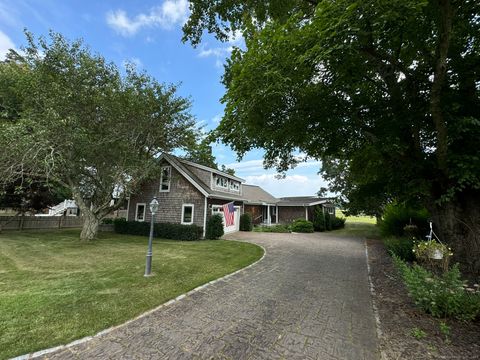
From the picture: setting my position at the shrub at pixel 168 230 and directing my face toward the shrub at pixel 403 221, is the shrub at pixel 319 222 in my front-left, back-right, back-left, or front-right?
front-left

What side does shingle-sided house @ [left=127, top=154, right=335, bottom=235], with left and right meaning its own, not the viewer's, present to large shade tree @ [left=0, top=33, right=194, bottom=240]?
right

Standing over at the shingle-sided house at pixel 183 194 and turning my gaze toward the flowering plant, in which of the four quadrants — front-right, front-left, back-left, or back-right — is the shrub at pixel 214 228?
front-left

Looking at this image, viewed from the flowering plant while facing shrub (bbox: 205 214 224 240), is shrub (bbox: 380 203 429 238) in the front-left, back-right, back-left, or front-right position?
front-right

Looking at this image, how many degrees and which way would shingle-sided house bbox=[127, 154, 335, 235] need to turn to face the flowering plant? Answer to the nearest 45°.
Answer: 0° — it already faces it

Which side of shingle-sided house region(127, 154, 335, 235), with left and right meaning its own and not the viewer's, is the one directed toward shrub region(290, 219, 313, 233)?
left

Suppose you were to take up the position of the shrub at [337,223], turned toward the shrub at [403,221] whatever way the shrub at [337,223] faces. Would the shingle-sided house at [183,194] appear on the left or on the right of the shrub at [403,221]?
right

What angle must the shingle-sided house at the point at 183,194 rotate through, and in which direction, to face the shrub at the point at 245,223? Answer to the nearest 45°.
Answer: approximately 90° to its left

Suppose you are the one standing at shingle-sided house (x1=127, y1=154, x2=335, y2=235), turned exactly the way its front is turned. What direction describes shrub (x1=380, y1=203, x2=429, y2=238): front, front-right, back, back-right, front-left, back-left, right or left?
front-left

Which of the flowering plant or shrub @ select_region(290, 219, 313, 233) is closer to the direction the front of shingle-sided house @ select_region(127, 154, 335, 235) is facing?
the flowering plant

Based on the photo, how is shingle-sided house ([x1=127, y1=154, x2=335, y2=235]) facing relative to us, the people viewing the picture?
facing the viewer and to the right of the viewer

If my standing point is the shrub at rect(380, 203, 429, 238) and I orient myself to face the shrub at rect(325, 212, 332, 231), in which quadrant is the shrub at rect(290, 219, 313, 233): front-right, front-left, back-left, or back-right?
front-left
